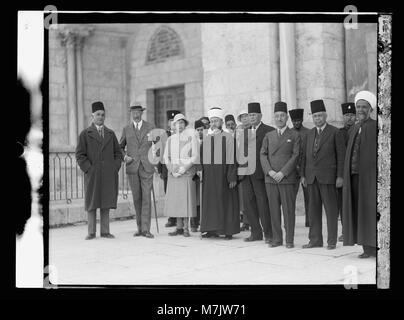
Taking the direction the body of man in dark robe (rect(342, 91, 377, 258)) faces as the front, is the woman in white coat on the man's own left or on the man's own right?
on the man's own right

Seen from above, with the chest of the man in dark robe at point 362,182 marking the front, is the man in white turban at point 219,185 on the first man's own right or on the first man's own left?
on the first man's own right

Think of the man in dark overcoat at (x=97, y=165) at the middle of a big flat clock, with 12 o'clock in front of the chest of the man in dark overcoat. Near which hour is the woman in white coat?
The woman in white coat is roughly at 9 o'clock from the man in dark overcoat.

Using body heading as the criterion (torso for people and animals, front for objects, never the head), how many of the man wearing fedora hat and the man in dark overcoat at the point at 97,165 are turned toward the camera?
2

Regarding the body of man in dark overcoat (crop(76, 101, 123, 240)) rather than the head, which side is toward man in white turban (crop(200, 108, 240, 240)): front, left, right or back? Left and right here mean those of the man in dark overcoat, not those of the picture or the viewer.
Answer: left

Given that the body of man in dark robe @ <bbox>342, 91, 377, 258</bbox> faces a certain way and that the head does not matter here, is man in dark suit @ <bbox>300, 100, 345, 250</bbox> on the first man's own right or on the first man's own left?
on the first man's own right

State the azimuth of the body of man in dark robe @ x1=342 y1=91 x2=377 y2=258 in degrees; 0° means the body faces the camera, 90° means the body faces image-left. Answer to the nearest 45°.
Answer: approximately 45°

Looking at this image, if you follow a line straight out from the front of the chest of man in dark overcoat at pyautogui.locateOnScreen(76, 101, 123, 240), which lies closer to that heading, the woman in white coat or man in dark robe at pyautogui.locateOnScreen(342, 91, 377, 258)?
the man in dark robe

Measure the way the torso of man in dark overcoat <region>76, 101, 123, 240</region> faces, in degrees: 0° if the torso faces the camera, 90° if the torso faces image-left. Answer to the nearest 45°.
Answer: approximately 0°

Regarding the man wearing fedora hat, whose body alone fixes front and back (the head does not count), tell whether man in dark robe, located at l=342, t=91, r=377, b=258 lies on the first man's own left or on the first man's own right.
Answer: on the first man's own left
